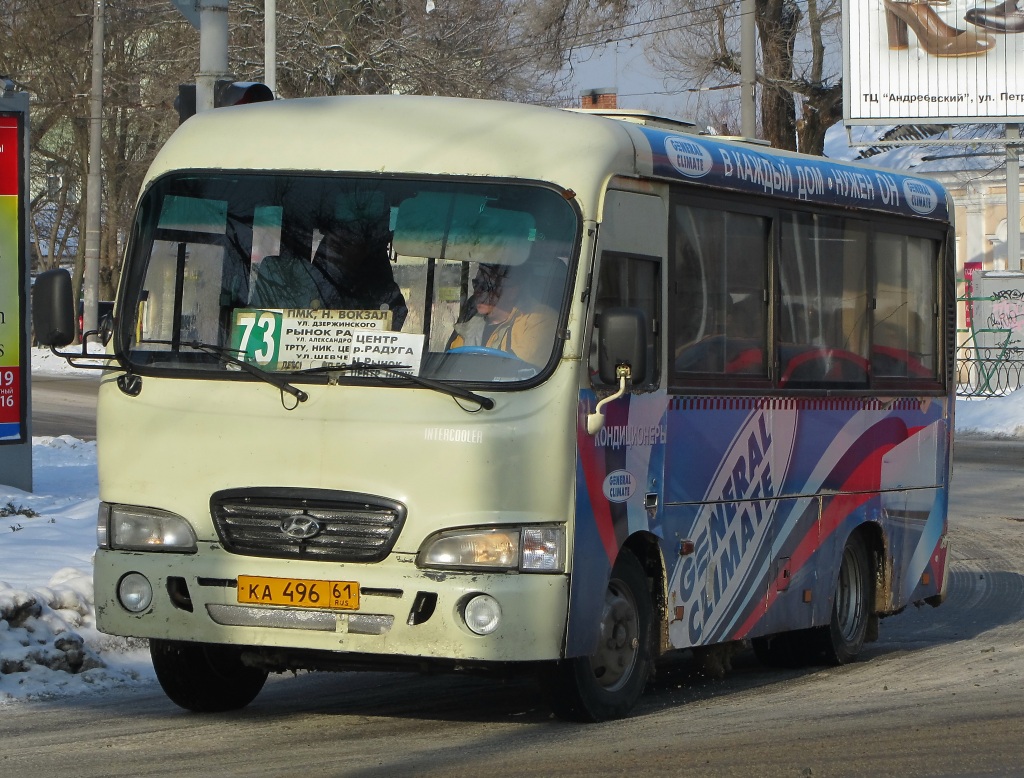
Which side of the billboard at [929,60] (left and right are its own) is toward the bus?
front

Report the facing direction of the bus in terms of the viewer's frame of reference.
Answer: facing the viewer and to the left of the viewer

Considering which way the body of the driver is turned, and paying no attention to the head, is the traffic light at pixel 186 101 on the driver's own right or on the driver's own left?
on the driver's own right

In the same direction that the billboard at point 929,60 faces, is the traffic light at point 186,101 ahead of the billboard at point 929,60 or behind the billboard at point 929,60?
ahead

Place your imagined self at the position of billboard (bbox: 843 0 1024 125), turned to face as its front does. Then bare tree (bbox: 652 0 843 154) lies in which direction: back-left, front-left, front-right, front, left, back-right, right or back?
back-right

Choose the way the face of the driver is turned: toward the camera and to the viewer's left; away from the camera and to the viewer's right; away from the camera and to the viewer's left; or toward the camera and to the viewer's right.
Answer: toward the camera and to the viewer's left

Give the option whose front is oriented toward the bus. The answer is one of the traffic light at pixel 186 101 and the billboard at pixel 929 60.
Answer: the billboard
